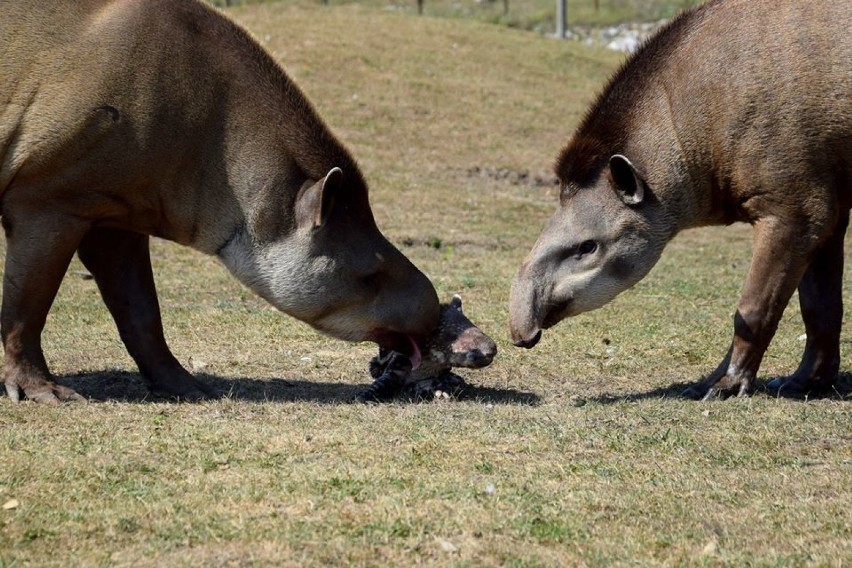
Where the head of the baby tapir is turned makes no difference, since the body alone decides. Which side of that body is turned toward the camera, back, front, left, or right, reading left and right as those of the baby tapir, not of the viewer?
right

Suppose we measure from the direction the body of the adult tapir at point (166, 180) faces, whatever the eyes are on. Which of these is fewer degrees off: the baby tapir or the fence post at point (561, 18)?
the baby tapir

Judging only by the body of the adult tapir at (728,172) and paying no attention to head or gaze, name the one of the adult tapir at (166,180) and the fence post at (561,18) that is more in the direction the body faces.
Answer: the adult tapir

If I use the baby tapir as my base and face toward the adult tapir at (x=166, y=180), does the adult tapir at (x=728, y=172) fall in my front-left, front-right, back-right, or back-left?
back-right

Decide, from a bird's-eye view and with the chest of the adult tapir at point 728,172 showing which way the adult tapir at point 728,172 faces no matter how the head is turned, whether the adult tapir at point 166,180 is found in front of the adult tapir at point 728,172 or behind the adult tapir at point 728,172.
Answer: in front

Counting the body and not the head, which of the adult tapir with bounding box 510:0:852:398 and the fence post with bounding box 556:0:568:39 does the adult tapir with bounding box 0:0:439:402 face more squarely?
the adult tapir

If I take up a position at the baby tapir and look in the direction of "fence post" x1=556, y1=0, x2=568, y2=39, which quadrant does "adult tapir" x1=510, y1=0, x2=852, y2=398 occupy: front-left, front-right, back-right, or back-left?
front-right

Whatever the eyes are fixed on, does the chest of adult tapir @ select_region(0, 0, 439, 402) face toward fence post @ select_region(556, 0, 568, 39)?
no

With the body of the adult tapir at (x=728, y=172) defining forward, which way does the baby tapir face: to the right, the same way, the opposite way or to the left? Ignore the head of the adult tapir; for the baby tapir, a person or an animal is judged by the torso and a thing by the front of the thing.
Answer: the opposite way

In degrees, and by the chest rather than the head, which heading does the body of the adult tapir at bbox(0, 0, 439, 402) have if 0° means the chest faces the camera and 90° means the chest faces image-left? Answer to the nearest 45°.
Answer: approximately 270°

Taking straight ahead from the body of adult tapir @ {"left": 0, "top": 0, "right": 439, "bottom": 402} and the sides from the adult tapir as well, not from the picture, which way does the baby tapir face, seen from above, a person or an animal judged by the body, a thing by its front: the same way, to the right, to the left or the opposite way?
the same way

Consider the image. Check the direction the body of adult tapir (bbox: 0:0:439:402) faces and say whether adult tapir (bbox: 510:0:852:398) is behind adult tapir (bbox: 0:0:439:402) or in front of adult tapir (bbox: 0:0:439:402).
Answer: in front

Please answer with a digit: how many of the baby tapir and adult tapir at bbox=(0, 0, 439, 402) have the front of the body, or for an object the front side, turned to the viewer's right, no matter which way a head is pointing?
2

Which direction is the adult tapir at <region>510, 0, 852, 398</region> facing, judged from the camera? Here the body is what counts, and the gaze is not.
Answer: to the viewer's left

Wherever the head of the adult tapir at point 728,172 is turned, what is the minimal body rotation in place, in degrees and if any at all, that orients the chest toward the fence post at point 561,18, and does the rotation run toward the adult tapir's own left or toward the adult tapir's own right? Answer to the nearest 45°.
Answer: approximately 90° to the adult tapir's own right

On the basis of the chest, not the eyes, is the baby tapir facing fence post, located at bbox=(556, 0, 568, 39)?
no
